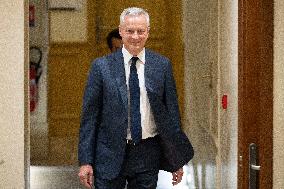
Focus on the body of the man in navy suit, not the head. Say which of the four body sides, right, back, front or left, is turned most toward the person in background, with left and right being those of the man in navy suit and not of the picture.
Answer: back

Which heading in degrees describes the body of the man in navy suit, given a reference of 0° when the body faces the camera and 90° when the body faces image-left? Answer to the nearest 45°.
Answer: approximately 0°
